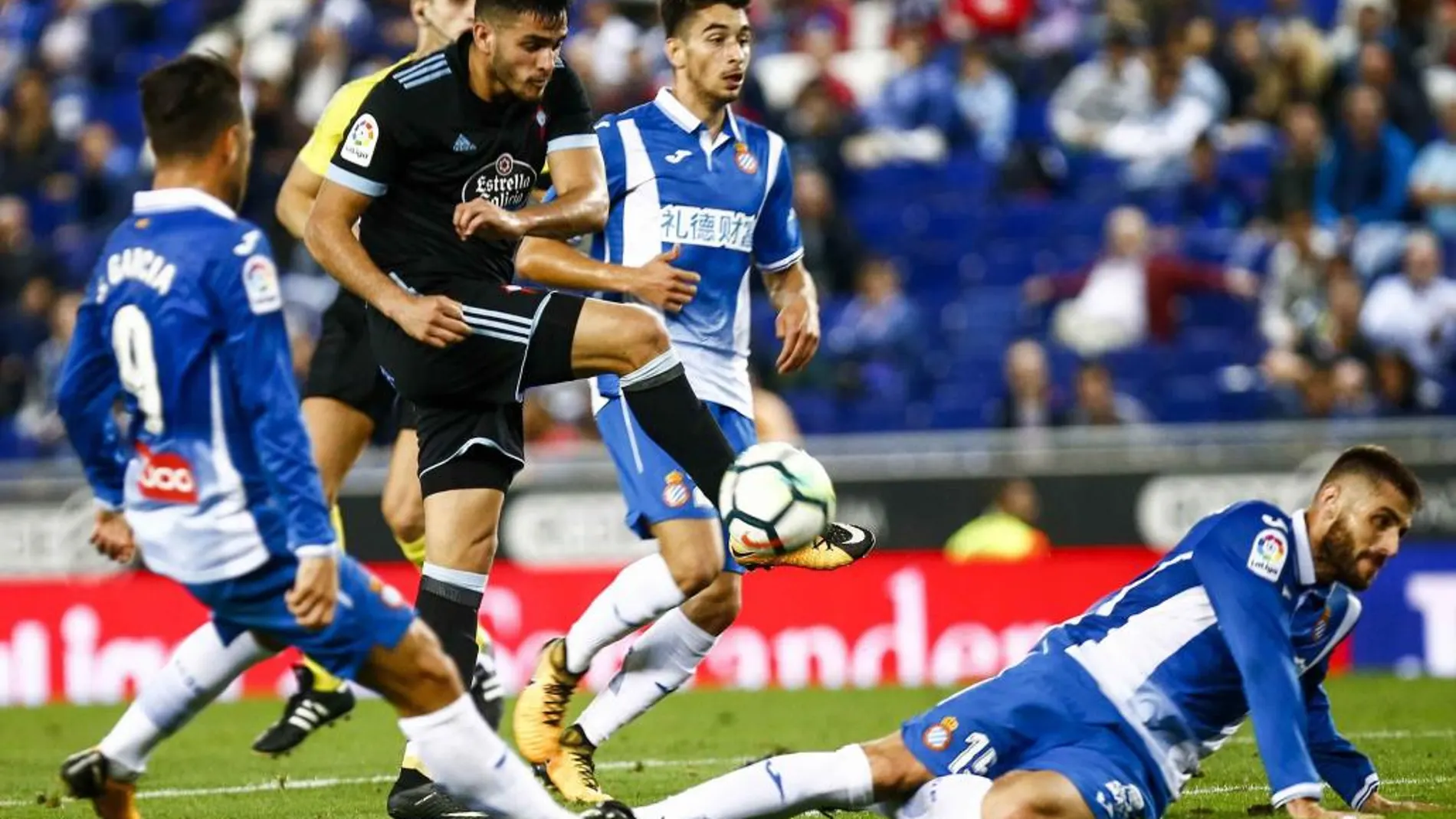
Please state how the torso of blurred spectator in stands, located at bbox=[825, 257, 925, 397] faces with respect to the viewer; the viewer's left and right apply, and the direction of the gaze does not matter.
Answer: facing the viewer

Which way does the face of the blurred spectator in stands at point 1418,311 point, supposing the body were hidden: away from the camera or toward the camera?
toward the camera

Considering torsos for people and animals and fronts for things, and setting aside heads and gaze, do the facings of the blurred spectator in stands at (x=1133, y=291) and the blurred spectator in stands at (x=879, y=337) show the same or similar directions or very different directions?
same or similar directions

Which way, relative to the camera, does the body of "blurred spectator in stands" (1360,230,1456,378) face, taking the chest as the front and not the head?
toward the camera

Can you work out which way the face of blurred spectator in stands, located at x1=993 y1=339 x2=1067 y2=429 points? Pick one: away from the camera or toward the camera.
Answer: toward the camera

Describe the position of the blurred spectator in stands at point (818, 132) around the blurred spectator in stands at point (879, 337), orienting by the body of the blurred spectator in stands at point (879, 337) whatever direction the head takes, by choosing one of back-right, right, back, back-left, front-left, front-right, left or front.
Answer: back

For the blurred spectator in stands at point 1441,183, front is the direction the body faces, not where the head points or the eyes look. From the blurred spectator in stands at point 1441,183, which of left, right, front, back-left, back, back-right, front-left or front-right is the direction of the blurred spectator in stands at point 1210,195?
right

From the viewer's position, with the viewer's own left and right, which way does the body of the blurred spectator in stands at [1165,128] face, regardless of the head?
facing the viewer and to the left of the viewer

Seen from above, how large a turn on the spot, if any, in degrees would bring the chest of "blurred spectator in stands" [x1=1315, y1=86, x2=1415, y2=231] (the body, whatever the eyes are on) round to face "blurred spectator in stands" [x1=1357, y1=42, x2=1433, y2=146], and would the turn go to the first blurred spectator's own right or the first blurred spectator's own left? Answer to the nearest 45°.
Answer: approximately 135° to the first blurred spectator's own left

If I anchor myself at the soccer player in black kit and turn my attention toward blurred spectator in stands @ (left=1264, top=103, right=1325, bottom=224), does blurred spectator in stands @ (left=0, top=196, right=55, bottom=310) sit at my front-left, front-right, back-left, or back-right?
front-left

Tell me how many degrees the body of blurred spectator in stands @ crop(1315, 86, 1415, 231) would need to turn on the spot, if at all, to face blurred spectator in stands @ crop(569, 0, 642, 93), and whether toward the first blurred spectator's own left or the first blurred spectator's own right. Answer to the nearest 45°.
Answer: approximately 90° to the first blurred spectator's own right

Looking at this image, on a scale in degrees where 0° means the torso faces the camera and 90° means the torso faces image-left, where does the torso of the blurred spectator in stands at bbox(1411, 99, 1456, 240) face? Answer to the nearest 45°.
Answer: approximately 0°

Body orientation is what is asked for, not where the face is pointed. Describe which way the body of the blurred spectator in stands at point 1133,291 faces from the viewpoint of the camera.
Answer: toward the camera

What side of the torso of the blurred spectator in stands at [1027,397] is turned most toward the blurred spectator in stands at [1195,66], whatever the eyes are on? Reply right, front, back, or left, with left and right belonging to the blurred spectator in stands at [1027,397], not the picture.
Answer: back

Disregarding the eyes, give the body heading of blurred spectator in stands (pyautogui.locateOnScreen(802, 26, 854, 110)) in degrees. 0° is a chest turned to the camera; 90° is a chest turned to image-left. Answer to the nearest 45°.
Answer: approximately 0°

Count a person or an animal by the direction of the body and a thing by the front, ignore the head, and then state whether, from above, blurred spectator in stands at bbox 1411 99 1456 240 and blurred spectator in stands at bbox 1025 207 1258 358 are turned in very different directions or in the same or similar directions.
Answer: same or similar directions
